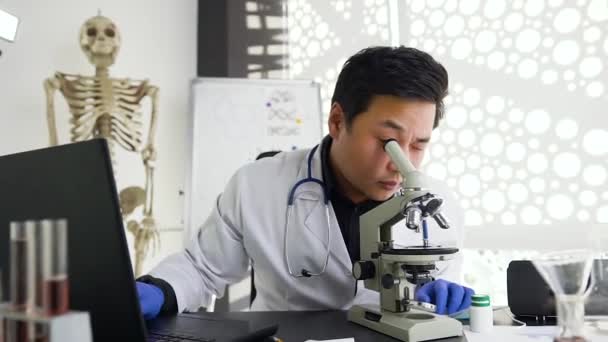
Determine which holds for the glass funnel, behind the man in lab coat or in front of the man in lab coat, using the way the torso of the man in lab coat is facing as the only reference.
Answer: in front

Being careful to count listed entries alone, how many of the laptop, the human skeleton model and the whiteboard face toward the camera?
2

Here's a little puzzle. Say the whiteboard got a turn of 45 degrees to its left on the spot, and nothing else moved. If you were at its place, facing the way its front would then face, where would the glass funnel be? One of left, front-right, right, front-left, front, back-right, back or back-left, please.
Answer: front-right

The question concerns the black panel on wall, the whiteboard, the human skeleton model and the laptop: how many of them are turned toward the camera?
3

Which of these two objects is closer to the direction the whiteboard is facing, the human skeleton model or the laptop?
the laptop

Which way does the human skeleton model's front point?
toward the camera

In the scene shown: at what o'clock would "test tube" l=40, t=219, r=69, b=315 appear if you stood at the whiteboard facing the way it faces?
The test tube is roughly at 12 o'clock from the whiteboard.

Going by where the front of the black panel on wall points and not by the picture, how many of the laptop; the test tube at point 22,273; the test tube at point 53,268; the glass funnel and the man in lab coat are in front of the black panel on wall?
5

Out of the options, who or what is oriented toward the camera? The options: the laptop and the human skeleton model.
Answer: the human skeleton model

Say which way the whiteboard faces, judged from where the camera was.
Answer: facing the viewer

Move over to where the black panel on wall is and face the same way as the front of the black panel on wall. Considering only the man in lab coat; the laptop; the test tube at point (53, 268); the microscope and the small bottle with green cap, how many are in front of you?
5

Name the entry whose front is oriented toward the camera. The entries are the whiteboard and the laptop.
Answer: the whiteboard

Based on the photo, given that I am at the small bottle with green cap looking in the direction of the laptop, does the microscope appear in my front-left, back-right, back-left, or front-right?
front-right

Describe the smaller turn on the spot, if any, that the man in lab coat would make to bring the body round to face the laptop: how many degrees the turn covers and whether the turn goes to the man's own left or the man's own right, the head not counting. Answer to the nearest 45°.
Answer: approximately 45° to the man's own right

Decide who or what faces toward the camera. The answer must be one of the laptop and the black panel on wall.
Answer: the black panel on wall

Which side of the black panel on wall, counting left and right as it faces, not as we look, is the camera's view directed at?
front
